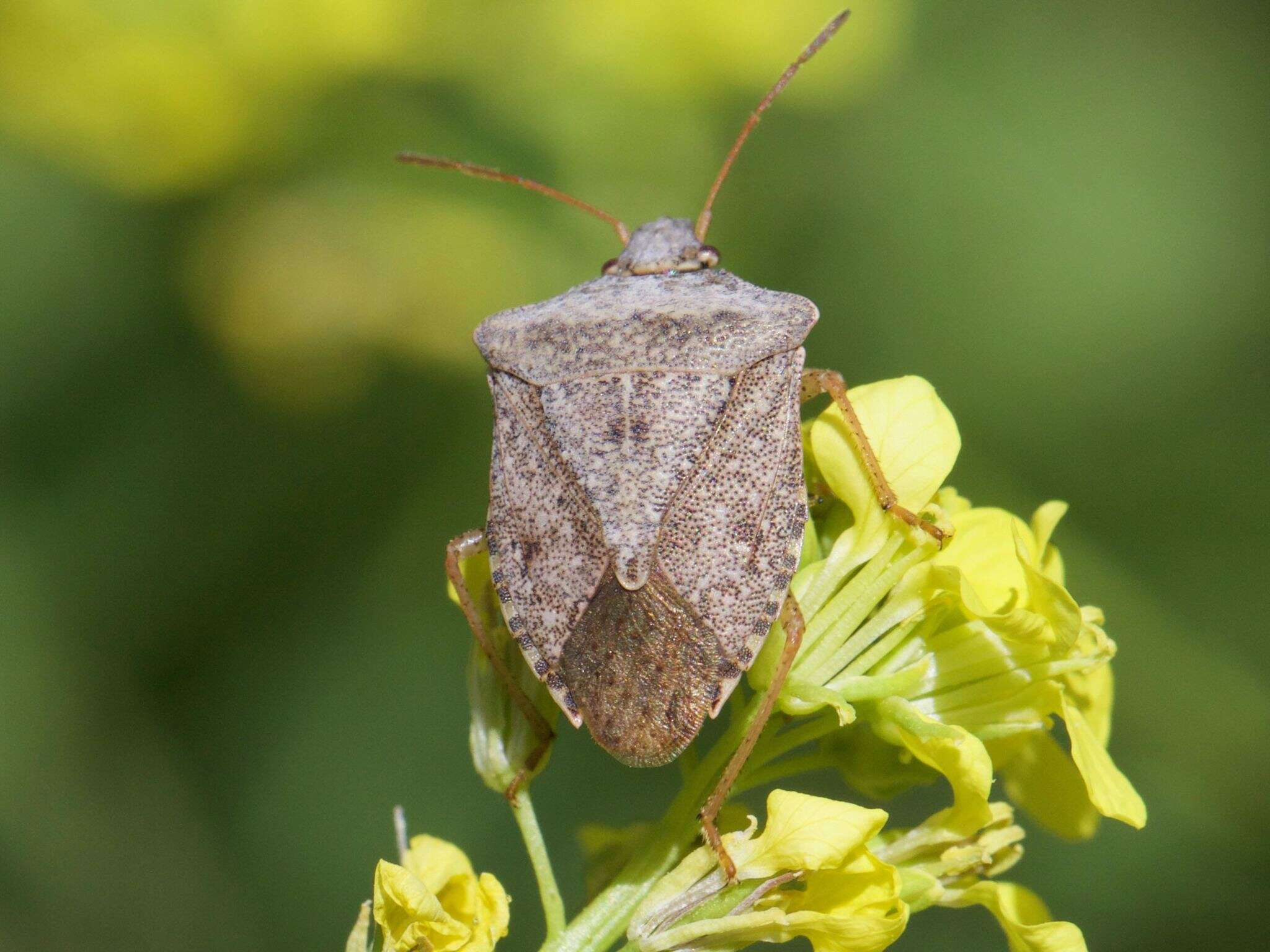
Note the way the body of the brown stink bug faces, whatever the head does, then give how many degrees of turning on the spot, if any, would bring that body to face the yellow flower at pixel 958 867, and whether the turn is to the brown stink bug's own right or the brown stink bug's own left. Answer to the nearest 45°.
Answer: approximately 135° to the brown stink bug's own right

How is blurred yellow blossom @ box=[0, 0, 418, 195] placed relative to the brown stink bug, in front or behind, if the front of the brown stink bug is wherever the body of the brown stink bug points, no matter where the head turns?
in front

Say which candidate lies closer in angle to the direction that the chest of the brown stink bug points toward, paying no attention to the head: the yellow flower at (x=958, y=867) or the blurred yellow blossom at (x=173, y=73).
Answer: the blurred yellow blossom

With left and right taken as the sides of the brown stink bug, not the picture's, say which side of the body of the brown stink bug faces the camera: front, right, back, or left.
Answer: back
